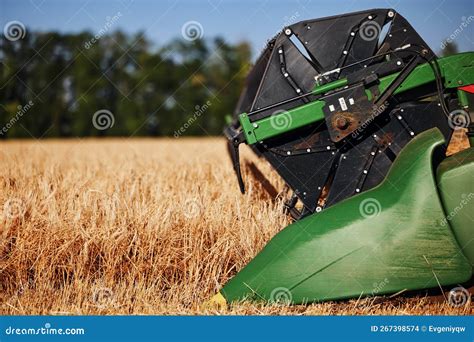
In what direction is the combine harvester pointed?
to the viewer's left
